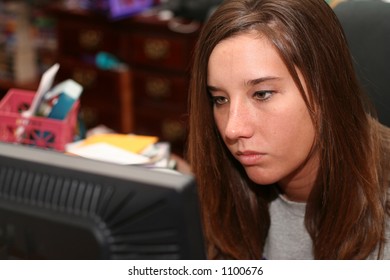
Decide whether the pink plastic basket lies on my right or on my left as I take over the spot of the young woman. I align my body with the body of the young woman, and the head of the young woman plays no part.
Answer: on my right

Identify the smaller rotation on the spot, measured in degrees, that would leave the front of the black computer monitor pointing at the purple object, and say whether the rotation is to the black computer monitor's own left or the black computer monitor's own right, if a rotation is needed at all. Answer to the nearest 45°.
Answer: approximately 45° to the black computer monitor's own left

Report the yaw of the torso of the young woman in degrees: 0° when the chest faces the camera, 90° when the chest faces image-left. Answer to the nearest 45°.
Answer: approximately 45°

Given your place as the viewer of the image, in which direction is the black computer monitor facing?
facing away from the viewer and to the right of the viewer

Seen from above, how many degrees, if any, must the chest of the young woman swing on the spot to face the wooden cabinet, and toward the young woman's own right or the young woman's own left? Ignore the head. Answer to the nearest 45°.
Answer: approximately 90° to the young woman's own right

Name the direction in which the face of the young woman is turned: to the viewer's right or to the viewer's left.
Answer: to the viewer's left

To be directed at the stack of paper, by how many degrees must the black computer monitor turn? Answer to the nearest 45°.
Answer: approximately 45° to its left

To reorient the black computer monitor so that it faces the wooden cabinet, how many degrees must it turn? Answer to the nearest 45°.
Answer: approximately 45° to its left
